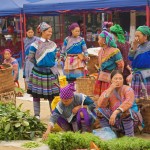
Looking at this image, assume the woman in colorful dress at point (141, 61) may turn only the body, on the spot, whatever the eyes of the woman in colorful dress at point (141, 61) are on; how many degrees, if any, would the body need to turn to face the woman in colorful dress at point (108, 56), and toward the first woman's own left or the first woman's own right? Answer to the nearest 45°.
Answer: approximately 45° to the first woman's own right

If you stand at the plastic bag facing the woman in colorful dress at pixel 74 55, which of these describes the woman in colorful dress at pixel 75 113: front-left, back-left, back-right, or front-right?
front-left

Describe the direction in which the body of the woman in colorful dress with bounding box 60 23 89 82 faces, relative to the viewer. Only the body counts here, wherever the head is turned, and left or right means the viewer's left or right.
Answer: facing the viewer

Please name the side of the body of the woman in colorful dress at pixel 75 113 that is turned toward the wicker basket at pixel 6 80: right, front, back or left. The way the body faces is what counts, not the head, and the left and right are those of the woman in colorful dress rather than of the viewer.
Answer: right

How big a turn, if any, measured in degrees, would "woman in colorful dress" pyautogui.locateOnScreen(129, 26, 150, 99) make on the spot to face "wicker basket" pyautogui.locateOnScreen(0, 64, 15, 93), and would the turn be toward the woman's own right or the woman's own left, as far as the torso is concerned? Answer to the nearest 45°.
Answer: approximately 45° to the woman's own right

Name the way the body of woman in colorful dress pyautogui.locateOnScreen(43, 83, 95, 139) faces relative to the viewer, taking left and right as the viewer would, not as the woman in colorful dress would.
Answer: facing the viewer and to the left of the viewer

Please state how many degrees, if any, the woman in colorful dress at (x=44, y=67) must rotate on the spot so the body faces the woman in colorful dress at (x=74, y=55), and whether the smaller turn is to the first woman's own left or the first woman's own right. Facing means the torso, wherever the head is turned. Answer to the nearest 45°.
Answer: approximately 135° to the first woman's own left

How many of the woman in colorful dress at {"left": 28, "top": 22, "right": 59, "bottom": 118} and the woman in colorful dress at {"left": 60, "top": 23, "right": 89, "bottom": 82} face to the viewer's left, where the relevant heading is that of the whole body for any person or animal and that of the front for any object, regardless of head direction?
0

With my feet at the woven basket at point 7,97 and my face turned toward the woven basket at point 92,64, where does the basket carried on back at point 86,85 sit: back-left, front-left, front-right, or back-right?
front-right

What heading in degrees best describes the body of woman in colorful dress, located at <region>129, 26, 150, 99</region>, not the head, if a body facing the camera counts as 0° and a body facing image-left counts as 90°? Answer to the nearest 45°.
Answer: approximately 45°

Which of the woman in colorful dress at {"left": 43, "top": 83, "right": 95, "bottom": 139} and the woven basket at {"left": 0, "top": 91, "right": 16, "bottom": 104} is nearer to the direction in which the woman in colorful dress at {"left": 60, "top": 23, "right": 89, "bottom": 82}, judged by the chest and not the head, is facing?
the woman in colorful dress

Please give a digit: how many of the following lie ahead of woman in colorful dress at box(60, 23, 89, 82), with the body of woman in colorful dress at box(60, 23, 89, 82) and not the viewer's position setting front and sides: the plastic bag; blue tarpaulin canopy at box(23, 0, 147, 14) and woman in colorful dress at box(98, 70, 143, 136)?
2

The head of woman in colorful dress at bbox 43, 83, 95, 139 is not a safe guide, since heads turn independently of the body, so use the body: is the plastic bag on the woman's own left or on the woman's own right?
on the woman's own left
